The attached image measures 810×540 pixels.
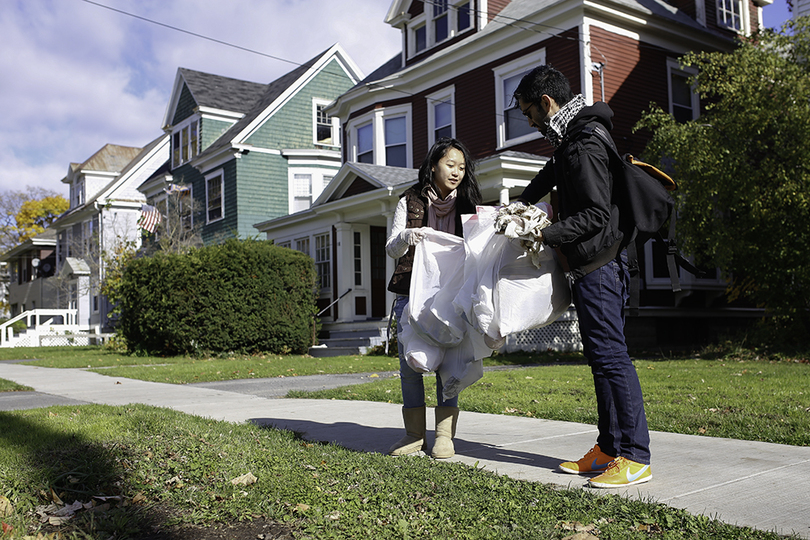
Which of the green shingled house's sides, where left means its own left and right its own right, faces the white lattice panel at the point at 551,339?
left

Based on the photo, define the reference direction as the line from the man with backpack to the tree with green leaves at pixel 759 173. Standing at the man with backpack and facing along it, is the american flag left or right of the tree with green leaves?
left

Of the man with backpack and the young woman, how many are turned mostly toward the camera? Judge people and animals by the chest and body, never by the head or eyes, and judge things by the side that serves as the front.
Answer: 1

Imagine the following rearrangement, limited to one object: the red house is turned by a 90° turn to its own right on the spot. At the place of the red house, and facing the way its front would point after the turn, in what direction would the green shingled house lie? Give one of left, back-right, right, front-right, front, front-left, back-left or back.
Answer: front

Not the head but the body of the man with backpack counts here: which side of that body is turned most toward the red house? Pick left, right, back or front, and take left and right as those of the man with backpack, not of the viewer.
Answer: right

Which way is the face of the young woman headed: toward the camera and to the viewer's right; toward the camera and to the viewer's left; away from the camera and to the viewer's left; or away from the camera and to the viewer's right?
toward the camera and to the viewer's right

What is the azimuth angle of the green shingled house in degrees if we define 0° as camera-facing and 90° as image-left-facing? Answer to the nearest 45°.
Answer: approximately 45°

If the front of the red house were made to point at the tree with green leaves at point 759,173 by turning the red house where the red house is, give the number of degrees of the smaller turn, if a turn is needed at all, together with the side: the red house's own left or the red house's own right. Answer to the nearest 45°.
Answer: approximately 90° to the red house's own left

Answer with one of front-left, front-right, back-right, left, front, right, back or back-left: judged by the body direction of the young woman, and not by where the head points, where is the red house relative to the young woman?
back

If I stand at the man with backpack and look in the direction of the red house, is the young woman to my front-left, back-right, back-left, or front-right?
front-left

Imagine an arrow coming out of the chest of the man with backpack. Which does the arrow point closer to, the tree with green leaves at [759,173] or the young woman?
the young woman

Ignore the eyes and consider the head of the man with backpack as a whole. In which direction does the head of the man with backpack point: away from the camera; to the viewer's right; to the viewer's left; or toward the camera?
to the viewer's left

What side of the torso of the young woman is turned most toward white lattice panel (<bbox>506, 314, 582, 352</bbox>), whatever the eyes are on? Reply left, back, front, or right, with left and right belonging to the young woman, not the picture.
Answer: back

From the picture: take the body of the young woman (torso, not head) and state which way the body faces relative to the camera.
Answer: toward the camera

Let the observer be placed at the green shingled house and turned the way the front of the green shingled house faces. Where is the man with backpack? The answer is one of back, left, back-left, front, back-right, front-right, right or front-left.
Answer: front-left

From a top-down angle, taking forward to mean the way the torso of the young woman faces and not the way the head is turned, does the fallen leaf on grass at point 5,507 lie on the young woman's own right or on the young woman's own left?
on the young woman's own right

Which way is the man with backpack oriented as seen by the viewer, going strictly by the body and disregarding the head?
to the viewer's left
